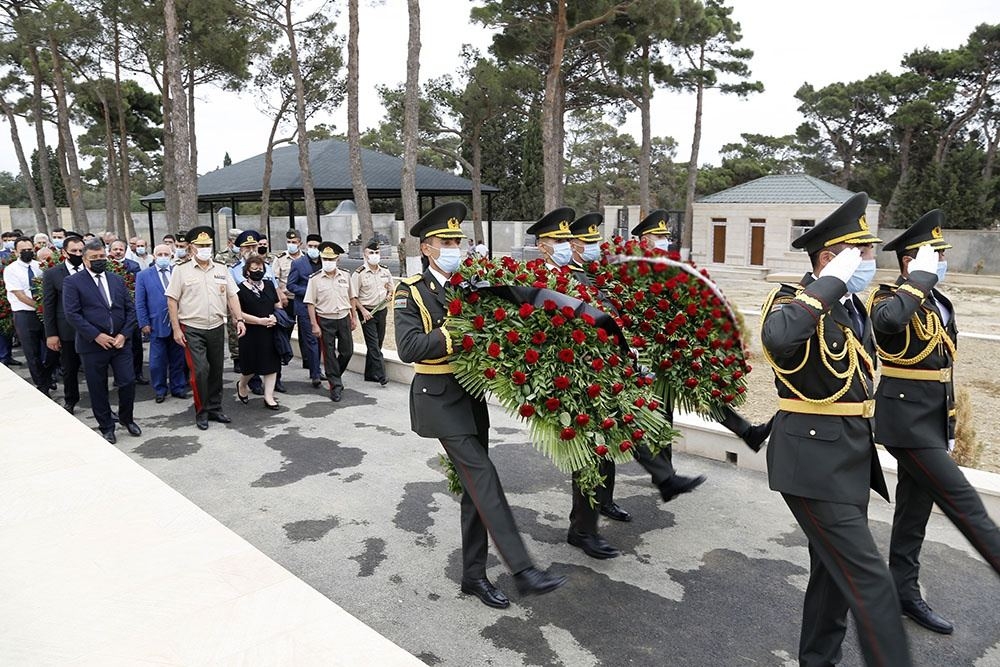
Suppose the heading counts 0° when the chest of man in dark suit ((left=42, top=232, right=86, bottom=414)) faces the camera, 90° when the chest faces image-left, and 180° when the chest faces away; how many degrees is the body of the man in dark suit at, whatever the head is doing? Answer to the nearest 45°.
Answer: approximately 315°

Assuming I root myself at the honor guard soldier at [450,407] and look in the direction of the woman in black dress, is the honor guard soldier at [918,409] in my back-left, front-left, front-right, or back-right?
back-right

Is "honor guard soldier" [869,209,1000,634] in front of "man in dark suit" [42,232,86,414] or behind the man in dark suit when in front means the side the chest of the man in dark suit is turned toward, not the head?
in front

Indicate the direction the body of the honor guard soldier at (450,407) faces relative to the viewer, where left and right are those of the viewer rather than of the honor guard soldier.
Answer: facing the viewer and to the right of the viewer

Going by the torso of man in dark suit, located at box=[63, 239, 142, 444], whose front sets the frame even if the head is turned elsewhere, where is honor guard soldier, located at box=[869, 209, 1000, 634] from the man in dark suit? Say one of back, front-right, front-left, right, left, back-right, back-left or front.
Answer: front

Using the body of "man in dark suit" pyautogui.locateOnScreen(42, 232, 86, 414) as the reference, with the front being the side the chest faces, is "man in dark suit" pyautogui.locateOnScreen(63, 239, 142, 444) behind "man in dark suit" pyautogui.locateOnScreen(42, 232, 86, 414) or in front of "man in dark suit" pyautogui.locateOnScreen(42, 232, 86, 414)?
in front

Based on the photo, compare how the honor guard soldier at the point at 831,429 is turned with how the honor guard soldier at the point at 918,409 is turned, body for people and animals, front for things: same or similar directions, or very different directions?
same or similar directions

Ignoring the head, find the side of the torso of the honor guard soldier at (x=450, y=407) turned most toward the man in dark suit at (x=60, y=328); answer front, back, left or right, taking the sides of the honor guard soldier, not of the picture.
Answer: back

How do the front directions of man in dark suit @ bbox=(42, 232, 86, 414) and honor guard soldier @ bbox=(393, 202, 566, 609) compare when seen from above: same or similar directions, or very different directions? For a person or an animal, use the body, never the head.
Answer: same or similar directions

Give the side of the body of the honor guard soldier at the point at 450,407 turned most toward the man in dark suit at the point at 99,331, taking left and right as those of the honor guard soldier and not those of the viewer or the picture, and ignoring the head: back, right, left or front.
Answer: back

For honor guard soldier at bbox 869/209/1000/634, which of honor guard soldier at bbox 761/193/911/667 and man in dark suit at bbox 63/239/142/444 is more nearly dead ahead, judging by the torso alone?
the honor guard soldier

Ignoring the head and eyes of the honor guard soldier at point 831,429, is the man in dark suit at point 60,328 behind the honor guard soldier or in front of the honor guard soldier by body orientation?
behind

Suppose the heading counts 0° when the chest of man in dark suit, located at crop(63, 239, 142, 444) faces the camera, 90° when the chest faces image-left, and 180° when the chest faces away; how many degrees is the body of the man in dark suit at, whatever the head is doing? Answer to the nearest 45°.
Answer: approximately 315°
